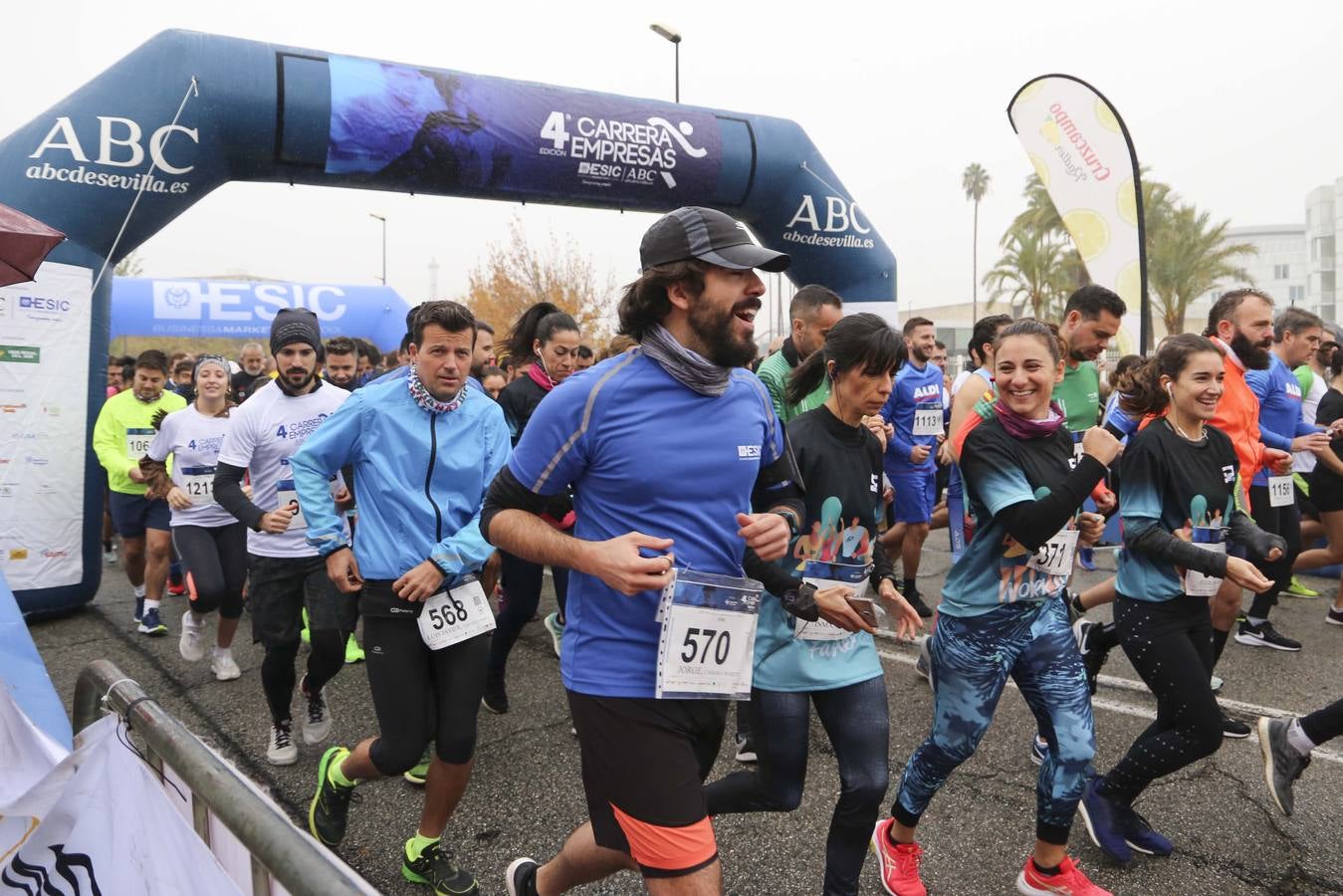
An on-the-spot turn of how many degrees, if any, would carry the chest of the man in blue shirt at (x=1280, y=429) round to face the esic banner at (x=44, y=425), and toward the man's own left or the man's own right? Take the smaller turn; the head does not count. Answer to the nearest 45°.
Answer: approximately 90° to the man's own right

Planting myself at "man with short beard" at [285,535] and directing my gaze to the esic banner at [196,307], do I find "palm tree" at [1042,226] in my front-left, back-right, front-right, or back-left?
front-right

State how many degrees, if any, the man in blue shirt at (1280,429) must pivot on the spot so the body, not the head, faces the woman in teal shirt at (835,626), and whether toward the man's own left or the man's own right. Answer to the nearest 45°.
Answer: approximately 45° to the man's own right

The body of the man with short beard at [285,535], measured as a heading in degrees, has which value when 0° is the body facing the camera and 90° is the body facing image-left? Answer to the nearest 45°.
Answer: approximately 0°

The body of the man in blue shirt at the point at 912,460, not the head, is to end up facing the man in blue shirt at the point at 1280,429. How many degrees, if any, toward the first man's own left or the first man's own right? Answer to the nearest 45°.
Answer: approximately 45° to the first man's own left

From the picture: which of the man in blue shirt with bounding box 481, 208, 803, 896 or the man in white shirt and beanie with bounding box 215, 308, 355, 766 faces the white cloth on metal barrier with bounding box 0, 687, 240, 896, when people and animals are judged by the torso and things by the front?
the man in white shirt and beanie

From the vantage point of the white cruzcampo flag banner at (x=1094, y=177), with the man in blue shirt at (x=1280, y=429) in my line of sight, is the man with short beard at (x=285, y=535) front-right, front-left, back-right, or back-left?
front-right

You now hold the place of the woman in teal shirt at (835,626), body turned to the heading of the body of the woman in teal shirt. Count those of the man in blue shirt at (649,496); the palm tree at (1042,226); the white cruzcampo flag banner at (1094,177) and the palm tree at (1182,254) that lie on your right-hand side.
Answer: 1

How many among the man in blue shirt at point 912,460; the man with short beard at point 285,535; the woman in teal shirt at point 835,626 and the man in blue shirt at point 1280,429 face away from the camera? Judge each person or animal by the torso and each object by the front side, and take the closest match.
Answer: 0

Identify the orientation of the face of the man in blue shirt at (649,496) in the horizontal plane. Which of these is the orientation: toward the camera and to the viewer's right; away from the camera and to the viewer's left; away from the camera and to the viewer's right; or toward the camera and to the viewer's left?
toward the camera and to the viewer's right

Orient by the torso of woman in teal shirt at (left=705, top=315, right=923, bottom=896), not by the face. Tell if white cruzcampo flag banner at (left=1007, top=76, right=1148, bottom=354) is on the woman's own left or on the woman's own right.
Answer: on the woman's own left

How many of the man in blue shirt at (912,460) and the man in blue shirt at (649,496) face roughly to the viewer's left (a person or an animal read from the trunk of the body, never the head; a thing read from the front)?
0
